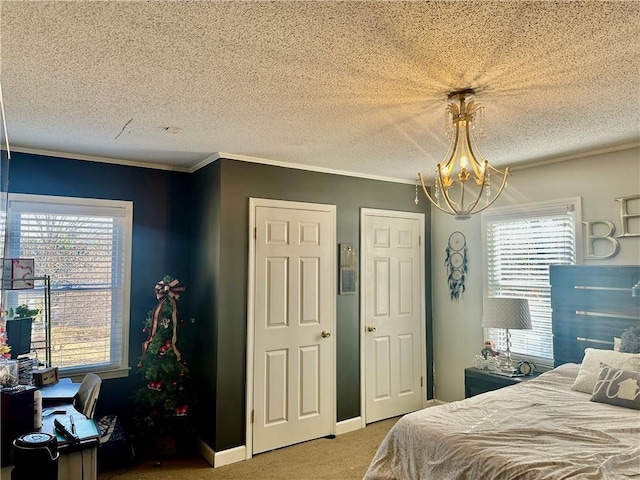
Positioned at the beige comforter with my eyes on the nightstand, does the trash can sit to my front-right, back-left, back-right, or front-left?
back-left

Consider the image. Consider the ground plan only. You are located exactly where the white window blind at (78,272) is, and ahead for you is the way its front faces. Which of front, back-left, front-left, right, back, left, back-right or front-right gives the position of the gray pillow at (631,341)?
front-left

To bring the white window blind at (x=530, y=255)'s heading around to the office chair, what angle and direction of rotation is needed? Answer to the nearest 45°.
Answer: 0° — it already faces it

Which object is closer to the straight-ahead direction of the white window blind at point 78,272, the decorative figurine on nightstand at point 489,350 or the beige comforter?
the beige comforter

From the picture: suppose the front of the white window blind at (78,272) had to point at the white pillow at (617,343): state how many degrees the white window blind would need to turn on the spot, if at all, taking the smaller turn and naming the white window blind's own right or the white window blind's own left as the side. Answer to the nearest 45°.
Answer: approximately 45° to the white window blind's own left

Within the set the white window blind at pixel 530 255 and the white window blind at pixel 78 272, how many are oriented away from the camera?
0

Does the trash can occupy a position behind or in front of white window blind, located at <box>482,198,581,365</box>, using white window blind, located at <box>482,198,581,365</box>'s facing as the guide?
in front

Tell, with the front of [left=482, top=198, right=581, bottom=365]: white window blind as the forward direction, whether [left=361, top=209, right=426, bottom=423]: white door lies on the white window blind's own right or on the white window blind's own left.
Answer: on the white window blind's own right

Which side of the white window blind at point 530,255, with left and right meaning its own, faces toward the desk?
front

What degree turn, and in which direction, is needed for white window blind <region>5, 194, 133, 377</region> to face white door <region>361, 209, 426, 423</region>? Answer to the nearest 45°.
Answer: approximately 90° to its left

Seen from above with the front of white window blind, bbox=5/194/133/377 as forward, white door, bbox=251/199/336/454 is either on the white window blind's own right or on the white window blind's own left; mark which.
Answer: on the white window blind's own left

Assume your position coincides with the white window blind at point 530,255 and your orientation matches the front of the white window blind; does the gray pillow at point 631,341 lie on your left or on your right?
on your left

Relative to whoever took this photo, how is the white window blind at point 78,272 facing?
facing the viewer

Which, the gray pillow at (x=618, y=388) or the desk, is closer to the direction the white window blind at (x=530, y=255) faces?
the desk

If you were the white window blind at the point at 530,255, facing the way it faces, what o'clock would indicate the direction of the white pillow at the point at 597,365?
The white pillow is roughly at 10 o'clock from the white window blind.
